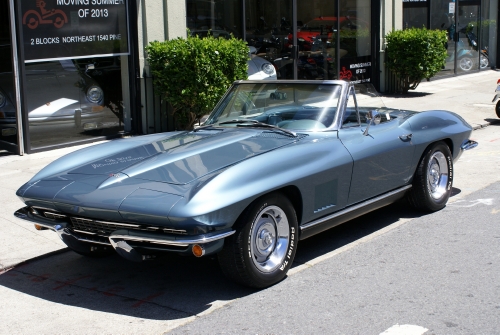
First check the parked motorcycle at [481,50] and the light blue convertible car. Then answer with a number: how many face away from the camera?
0

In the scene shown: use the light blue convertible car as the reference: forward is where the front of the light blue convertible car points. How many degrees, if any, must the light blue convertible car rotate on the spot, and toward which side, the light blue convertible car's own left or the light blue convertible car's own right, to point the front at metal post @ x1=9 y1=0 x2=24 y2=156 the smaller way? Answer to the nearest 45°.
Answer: approximately 90° to the light blue convertible car's own right

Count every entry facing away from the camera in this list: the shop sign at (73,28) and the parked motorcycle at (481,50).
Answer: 0

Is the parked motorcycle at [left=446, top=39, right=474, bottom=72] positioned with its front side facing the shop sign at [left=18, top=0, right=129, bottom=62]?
no

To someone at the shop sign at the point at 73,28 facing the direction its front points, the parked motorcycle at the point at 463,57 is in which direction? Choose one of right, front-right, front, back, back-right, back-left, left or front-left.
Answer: left

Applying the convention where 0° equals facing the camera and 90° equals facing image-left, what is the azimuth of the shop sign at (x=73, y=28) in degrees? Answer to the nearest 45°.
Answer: approximately 315°

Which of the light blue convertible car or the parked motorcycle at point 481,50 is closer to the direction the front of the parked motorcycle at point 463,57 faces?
the light blue convertible car

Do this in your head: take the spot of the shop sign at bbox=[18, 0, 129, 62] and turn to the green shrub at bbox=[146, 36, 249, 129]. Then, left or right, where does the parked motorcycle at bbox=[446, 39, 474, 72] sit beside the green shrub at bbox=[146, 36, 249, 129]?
left

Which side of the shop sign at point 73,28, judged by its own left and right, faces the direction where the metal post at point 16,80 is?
right

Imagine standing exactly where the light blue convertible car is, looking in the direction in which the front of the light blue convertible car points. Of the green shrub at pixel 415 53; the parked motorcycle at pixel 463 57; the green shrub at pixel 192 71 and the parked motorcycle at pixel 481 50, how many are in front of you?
0

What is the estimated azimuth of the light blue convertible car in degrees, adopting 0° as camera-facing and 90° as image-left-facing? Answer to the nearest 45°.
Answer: approximately 45°

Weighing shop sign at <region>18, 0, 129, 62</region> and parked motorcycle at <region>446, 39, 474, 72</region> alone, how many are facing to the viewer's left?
0

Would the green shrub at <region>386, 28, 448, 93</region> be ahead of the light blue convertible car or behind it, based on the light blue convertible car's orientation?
behind

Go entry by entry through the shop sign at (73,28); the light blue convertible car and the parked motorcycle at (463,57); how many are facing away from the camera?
0
